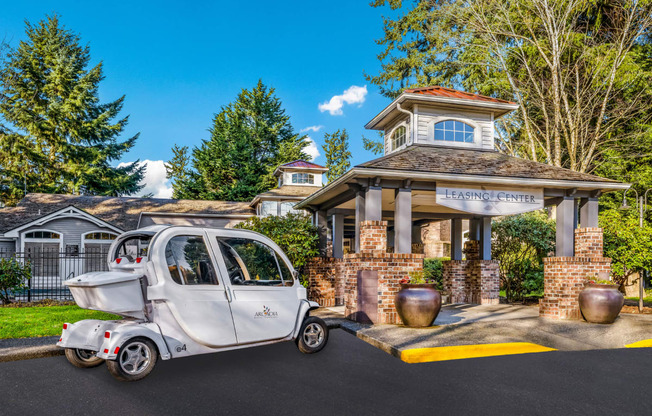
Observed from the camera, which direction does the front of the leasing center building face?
facing the viewer

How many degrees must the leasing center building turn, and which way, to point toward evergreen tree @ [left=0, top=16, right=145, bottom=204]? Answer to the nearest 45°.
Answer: approximately 135° to its right

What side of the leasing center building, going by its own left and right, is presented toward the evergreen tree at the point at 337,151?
back

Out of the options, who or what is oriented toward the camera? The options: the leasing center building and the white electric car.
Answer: the leasing center building

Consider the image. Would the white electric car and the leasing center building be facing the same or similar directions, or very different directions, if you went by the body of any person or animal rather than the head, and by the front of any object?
very different directions

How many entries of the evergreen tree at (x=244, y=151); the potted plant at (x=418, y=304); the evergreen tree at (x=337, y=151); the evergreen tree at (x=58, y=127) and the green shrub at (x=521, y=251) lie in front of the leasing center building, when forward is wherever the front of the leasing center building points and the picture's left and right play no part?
1

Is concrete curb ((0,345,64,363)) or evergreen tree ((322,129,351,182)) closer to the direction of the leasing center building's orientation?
the concrete curb

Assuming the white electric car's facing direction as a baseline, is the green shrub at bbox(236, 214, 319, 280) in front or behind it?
in front

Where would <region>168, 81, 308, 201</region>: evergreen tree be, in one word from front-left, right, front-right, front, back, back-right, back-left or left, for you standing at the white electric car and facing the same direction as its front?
front-left

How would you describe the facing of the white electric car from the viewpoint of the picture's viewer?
facing away from the viewer and to the right of the viewer

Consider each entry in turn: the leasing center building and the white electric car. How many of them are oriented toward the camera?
1
